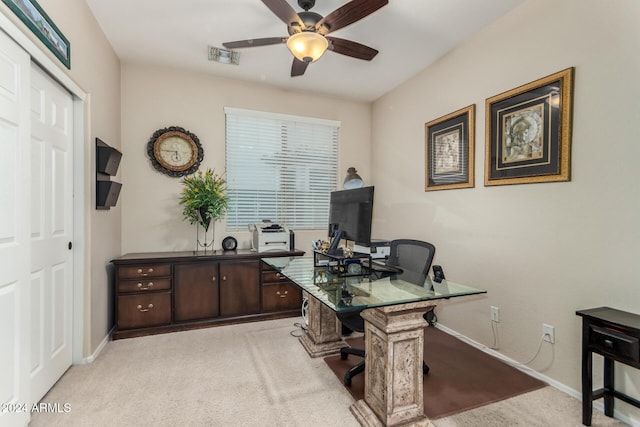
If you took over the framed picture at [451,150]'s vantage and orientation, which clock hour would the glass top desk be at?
The glass top desk is roughly at 11 o'clock from the framed picture.

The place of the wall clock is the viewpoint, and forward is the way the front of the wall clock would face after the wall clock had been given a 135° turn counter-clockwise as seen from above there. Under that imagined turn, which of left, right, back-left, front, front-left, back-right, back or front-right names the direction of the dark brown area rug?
right

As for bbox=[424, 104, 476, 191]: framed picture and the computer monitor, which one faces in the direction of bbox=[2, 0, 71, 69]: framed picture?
bbox=[424, 104, 476, 191]: framed picture

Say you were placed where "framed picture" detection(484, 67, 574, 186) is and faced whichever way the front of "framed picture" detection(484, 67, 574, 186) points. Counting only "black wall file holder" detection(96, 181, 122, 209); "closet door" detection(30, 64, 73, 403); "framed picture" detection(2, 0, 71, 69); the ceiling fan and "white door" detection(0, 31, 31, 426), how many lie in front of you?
5

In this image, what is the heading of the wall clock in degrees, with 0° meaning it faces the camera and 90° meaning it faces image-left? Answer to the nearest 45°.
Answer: approximately 0°

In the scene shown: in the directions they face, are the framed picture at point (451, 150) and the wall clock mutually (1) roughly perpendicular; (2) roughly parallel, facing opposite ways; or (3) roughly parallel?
roughly perpendicular

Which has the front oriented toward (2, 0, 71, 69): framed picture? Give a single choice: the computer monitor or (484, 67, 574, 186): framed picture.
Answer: (484, 67, 574, 186): framed picture

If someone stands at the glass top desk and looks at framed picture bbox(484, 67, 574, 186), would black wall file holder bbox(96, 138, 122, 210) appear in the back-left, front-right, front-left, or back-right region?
back-left

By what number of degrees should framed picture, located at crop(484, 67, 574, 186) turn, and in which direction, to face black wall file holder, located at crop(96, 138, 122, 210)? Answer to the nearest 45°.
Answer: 0° — it already faces it
